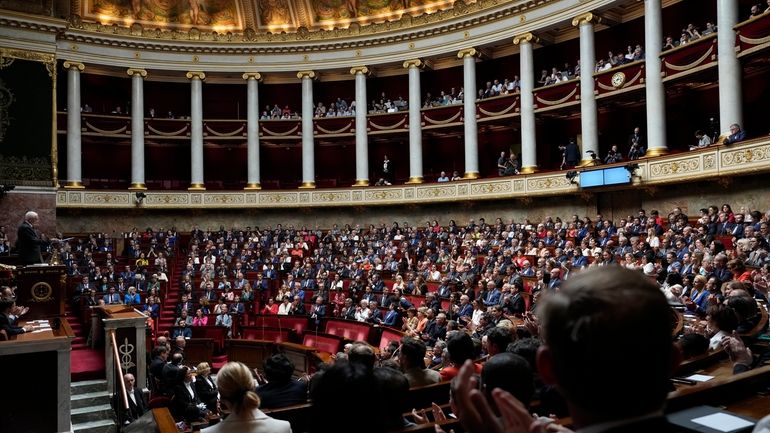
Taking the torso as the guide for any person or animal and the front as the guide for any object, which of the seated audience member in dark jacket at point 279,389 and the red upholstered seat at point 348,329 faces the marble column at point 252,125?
the seated audience member in dark jacket

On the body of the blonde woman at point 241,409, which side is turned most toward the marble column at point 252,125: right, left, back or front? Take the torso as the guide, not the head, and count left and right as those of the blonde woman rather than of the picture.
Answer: front

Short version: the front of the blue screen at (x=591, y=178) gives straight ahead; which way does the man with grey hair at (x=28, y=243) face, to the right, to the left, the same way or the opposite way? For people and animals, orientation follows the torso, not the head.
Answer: the opposite way

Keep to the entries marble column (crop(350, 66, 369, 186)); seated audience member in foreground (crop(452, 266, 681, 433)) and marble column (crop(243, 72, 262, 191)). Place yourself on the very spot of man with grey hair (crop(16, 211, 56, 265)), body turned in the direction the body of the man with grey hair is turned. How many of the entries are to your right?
1

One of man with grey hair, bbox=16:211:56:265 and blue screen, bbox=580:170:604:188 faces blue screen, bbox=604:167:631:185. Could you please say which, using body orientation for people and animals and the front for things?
the man with grey hair

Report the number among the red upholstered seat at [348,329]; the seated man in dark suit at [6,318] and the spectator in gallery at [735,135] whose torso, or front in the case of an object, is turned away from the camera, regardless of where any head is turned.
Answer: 0

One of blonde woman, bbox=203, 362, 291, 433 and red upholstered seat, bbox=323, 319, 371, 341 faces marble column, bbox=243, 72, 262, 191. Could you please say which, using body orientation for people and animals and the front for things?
the blonde woman

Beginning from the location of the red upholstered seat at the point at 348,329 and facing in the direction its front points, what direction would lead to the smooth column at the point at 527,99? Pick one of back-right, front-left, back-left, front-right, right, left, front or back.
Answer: back

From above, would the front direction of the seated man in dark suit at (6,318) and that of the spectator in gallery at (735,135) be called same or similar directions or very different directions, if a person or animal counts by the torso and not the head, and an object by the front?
very different directions

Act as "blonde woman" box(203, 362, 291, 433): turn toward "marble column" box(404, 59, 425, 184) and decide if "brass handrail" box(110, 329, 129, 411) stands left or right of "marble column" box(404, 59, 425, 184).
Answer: left

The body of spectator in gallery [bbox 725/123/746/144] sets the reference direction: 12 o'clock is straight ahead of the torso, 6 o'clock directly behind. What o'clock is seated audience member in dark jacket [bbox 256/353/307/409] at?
The seated audience member in dark jacket is roughly at 11 o'clock from the spectator in gallery.

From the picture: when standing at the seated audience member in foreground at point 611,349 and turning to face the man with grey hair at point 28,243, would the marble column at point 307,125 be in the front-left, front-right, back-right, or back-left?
front-right

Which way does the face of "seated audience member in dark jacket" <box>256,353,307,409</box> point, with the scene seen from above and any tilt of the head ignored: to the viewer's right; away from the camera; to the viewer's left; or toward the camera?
away from the camera

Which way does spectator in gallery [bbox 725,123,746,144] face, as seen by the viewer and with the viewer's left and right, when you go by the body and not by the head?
facing the viewer and to the left of the viewer

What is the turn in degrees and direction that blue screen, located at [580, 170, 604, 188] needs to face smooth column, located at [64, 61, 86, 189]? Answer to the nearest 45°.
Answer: approximately 45° to its right

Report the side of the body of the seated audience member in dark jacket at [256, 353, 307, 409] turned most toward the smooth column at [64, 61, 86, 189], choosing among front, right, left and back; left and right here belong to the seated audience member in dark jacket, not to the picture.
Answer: front

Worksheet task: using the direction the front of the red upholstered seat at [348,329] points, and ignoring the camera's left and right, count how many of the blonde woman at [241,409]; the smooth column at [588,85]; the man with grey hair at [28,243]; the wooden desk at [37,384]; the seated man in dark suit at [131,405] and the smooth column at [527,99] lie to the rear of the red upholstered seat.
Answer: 2

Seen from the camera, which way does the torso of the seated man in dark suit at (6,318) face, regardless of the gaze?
to the viewer's right

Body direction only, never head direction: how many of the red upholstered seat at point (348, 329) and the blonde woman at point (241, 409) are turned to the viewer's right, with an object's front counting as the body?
0

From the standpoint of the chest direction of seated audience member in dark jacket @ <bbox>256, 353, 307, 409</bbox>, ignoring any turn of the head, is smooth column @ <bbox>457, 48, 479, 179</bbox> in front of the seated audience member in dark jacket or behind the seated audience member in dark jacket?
in front

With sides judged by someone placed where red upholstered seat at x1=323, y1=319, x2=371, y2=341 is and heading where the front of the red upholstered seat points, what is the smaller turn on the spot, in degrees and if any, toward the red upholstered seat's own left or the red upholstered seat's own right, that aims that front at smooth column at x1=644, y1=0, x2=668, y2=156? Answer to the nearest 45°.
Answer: approximately 135° to the red upholstered seat's own left
